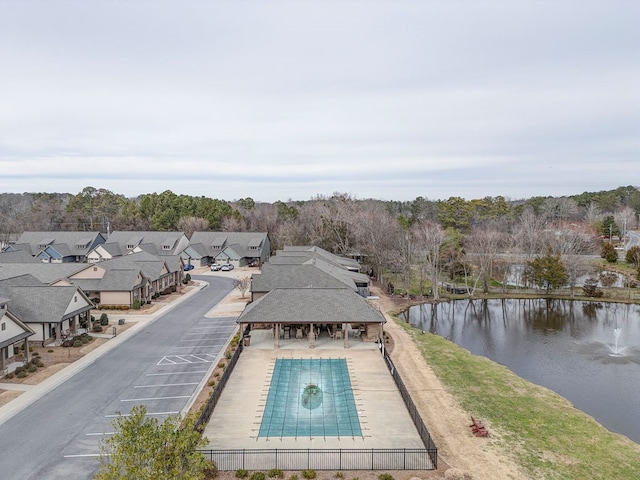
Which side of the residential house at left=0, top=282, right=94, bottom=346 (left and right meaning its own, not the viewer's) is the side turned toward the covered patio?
front

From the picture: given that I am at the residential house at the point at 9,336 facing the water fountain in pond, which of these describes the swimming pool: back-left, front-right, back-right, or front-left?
front-right

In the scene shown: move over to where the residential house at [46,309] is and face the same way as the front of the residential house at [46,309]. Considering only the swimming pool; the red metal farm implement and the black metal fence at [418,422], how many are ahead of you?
3

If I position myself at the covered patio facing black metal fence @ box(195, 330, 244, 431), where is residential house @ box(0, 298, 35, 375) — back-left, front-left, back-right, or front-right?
front-right

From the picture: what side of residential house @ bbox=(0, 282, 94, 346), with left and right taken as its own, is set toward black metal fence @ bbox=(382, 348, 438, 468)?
front

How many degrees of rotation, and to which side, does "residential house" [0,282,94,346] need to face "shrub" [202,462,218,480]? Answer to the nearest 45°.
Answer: approximately 45° to its right

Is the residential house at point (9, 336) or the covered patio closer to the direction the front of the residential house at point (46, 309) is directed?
the covered patio

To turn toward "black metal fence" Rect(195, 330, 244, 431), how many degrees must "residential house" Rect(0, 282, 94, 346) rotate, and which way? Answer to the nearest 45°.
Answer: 0° — it already faces it

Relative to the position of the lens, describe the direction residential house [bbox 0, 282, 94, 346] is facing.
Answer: facing the viewer and to the right of the viewer

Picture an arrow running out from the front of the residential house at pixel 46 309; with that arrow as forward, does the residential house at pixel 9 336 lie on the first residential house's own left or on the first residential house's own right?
on the first residential house's own right

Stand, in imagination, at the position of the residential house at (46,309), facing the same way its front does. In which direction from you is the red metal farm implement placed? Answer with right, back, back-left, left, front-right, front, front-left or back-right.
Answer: front

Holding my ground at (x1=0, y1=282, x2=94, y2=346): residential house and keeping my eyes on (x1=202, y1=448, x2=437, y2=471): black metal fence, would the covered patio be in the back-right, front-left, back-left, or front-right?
front-left
